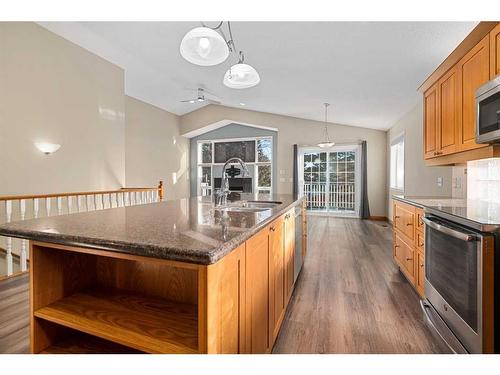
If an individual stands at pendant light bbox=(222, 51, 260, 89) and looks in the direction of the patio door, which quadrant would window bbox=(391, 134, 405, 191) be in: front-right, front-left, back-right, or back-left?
front-right

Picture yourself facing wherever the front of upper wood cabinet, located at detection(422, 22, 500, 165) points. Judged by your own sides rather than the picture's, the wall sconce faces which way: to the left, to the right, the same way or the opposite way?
the opposite way

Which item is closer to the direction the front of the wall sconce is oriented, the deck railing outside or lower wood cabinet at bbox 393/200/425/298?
the lower wood cabinet

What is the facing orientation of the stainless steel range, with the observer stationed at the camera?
facing the viewer and to the left of the viewer

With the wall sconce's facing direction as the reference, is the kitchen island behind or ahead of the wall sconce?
ahead

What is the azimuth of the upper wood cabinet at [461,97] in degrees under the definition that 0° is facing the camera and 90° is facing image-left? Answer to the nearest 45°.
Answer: approximately 45°

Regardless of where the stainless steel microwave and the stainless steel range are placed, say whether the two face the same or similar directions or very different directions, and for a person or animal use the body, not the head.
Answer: same or similar directions

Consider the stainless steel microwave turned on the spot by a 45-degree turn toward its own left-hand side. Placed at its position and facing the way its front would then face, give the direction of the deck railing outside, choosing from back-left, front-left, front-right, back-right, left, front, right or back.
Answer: back-right

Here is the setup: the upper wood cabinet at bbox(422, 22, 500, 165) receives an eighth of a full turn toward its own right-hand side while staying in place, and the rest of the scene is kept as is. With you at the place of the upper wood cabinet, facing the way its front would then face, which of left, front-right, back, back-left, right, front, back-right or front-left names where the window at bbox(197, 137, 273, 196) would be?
front-right

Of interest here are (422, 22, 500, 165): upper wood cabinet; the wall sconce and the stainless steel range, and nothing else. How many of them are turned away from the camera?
0

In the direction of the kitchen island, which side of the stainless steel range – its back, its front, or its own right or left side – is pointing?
front

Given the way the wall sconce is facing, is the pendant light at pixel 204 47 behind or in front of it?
in front

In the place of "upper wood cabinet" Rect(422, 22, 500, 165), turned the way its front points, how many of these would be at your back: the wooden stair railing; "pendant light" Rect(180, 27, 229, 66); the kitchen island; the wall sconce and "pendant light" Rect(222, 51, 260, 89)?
0

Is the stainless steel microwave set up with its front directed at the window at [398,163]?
no

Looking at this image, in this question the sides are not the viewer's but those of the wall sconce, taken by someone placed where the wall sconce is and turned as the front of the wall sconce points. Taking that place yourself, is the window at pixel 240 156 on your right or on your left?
on your left

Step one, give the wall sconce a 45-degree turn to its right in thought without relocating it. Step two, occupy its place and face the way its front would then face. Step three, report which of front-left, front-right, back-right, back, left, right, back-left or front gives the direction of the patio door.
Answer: left

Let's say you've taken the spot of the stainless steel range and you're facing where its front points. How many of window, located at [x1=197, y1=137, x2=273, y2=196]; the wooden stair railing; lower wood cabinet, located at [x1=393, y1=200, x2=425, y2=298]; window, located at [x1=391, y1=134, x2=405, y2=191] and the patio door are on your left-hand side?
0

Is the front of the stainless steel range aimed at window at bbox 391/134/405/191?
no

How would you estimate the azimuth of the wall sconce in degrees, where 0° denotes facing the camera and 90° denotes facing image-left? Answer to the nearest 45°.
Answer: approximately 315°

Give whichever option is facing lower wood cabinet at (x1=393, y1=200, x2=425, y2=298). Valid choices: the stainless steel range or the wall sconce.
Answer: the wall sconce

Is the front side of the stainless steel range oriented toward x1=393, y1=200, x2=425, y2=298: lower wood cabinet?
no

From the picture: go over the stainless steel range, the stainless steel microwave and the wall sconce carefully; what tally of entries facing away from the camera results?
0
